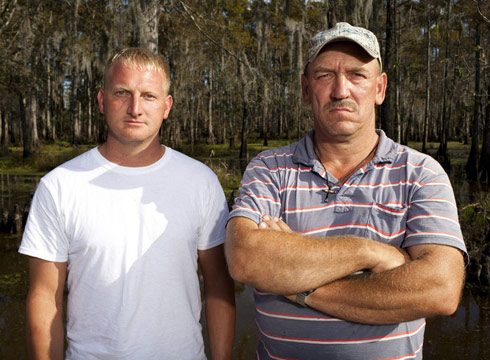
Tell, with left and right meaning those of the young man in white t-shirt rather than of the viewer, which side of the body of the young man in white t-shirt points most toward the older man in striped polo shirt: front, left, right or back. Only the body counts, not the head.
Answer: left

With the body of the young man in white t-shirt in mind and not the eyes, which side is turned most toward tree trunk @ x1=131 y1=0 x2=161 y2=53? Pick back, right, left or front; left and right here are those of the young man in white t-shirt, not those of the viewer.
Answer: back

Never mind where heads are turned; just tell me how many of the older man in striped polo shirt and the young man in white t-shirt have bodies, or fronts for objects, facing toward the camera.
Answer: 2

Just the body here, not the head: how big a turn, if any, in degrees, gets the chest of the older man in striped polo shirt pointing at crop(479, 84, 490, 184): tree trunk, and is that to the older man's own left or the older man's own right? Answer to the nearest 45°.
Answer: approximately 180°

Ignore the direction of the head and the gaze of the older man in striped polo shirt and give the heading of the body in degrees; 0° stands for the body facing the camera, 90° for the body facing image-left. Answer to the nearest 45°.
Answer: approximately 0°

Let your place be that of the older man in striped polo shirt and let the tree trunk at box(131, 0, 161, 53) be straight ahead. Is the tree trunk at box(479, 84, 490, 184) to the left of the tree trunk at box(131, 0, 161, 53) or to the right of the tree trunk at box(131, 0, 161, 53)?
right

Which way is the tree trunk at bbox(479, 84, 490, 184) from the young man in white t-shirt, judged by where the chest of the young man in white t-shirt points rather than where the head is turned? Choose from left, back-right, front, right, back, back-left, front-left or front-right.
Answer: back-left

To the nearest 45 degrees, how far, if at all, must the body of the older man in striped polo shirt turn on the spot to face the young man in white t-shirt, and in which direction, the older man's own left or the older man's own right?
approximately 90° to the older man's own right

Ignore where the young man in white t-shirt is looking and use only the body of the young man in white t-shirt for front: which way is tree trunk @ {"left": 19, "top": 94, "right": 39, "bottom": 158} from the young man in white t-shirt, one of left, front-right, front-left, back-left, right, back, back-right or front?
back

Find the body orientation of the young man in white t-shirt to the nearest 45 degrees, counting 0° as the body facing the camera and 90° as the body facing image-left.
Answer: approximately 0°
